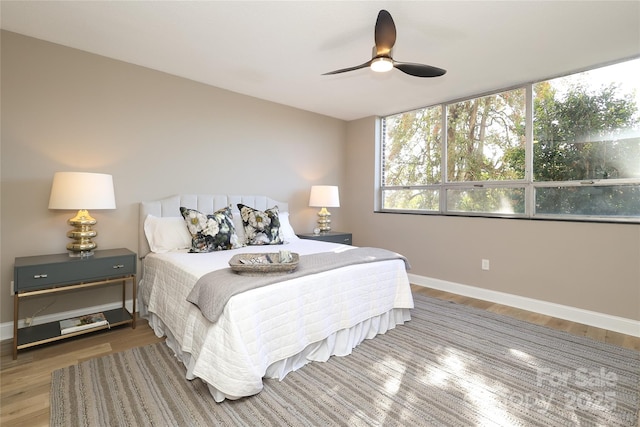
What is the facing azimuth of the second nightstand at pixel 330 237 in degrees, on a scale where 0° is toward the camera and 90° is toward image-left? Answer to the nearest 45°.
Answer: approximately 315°

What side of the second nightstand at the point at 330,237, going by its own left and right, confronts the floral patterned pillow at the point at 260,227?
right

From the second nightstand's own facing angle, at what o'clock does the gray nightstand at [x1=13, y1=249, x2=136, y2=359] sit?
The gray nightstand is roughly at 3 o'clock from the second nightstand.

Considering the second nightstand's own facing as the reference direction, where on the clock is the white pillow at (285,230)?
The white pillow is roughly at 3 o'clock from the second nightstand.

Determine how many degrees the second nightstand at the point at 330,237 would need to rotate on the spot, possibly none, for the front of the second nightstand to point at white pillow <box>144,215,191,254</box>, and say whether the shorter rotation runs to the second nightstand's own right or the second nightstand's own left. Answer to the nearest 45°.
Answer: approximately 90° to the second nightstand's own right

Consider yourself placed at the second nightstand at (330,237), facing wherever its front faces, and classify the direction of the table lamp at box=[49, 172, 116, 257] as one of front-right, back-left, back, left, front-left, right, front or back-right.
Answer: right

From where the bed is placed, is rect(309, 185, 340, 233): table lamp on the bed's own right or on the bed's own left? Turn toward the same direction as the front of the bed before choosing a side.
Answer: on the bed's own left

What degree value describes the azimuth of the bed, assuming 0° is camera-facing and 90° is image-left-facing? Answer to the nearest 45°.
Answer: approximately 315°

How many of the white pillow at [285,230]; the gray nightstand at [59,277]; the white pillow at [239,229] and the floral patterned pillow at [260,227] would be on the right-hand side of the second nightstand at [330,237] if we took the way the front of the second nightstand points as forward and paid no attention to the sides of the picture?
4
